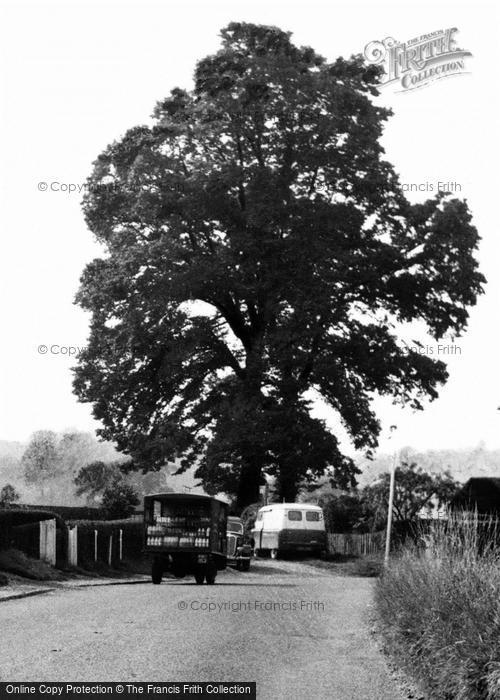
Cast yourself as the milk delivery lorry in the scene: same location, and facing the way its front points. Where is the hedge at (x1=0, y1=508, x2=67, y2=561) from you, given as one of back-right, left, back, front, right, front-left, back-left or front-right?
left

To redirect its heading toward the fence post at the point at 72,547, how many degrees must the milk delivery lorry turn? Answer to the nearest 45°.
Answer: approximately 45° to its left

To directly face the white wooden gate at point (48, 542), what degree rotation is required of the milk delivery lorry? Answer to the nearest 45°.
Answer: approximately 90° to its left

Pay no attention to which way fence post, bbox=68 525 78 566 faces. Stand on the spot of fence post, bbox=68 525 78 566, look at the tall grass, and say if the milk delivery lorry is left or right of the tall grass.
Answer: left

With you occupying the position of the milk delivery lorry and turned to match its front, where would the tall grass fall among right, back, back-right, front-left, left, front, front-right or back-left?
back

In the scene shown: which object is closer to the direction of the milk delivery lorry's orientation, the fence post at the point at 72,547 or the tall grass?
the fence post

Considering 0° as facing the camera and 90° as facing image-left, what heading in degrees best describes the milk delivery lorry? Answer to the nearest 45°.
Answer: approximately 180°

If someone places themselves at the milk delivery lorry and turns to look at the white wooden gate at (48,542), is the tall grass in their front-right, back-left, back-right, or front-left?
back-left

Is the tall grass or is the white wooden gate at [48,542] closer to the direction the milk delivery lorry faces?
the white wooden gate
